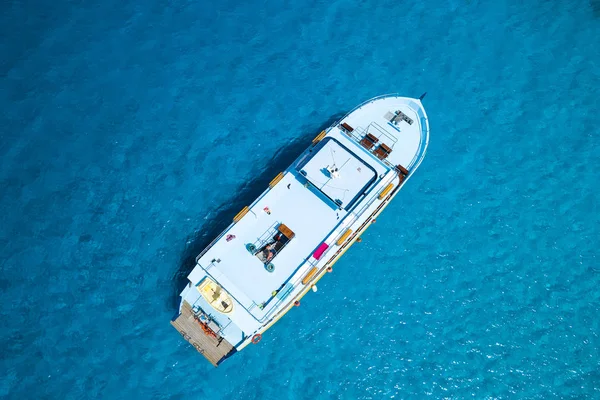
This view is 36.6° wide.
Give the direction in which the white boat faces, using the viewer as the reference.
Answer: facing away from the viewer and to the right of the viewer
